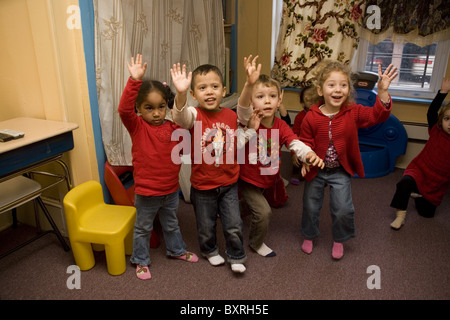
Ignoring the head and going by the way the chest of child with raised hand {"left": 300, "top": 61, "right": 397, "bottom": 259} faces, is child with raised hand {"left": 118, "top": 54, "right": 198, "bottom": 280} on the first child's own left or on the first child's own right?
on the first child's own right

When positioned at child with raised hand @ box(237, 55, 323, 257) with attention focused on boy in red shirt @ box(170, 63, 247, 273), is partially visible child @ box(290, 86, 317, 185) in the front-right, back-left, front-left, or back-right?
back-right

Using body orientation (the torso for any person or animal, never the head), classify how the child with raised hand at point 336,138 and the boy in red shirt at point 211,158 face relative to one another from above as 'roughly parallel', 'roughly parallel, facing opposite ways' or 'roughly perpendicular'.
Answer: roughly parallel

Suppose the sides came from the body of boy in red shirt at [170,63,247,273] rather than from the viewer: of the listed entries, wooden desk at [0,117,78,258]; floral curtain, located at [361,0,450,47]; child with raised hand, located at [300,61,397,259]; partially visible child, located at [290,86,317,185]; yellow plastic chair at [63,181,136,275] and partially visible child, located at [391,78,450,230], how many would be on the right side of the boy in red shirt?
2

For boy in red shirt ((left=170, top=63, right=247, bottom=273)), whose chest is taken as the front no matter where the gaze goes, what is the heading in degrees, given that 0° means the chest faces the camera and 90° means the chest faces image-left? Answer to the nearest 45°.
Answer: approximately 0°

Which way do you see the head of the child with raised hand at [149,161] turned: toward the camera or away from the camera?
toward the camera

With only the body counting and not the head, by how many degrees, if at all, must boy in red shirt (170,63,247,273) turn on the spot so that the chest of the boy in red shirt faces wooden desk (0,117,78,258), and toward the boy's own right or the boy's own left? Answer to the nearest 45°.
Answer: approximately 90° to the boy's own right

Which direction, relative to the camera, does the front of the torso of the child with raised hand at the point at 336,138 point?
toward the camera

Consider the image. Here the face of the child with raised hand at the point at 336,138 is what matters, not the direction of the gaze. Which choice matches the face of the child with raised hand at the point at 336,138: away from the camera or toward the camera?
toward the camera

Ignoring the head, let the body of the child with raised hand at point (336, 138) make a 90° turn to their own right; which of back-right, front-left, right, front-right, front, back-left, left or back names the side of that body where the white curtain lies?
front

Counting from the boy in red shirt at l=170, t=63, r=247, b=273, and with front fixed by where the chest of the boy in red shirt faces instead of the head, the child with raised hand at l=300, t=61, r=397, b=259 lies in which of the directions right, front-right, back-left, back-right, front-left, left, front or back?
left

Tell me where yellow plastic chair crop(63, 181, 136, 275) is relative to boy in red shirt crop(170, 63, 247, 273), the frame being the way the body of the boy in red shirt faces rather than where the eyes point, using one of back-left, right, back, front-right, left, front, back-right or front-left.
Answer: right
